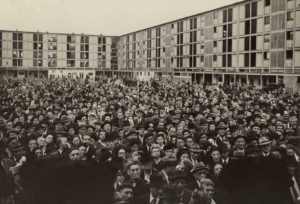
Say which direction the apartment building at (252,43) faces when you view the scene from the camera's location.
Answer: facing the viewer and to the left of the viewer

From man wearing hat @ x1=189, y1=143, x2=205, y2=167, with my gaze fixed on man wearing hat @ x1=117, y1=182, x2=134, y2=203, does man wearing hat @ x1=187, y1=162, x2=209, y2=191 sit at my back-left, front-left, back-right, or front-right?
front-left

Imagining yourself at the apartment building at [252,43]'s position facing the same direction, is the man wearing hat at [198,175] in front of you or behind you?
in front

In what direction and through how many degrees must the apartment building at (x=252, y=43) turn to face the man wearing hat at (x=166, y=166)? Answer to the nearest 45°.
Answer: approximately 45° to its left

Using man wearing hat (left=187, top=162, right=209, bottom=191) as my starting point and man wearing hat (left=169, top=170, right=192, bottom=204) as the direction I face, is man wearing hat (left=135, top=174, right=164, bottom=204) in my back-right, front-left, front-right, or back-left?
front-right

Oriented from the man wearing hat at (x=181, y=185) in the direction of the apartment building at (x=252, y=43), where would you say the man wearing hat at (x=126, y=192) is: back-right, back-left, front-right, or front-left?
back-left

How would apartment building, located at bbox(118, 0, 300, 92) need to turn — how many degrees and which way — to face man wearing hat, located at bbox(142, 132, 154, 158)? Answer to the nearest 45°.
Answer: approximately 45° to its left

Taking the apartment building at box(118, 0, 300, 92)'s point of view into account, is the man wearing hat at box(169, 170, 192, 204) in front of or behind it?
in front

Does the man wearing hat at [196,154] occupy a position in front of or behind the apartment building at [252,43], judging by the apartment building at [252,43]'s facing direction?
in front

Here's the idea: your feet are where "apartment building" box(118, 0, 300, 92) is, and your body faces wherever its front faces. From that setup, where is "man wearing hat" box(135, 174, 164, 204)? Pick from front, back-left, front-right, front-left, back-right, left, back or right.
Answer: front-left
